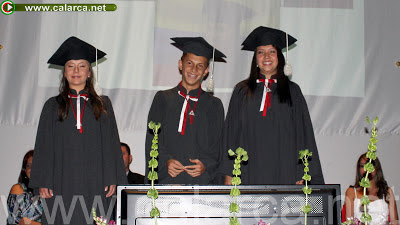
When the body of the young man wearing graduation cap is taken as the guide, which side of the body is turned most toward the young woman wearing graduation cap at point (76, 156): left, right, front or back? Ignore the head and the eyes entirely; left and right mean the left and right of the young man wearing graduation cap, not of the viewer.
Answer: right

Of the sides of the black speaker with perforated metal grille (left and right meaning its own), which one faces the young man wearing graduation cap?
back

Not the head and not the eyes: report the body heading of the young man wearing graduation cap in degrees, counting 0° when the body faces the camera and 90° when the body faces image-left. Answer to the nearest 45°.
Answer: approximately 0°

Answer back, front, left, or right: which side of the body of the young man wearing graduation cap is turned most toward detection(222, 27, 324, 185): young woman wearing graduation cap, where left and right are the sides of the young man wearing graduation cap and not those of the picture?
left

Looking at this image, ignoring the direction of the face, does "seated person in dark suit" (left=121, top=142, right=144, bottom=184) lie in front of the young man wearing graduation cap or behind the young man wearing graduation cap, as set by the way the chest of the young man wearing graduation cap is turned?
behind

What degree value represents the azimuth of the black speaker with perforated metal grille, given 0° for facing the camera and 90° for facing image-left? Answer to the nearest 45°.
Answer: approximately 0°

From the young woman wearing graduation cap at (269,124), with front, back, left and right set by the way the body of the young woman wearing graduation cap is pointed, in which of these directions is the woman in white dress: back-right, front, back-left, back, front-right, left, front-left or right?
back-left

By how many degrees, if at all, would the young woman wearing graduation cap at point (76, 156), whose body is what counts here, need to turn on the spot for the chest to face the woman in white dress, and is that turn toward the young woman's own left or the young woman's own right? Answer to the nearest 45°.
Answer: approximately 90° to the young woman's own left
